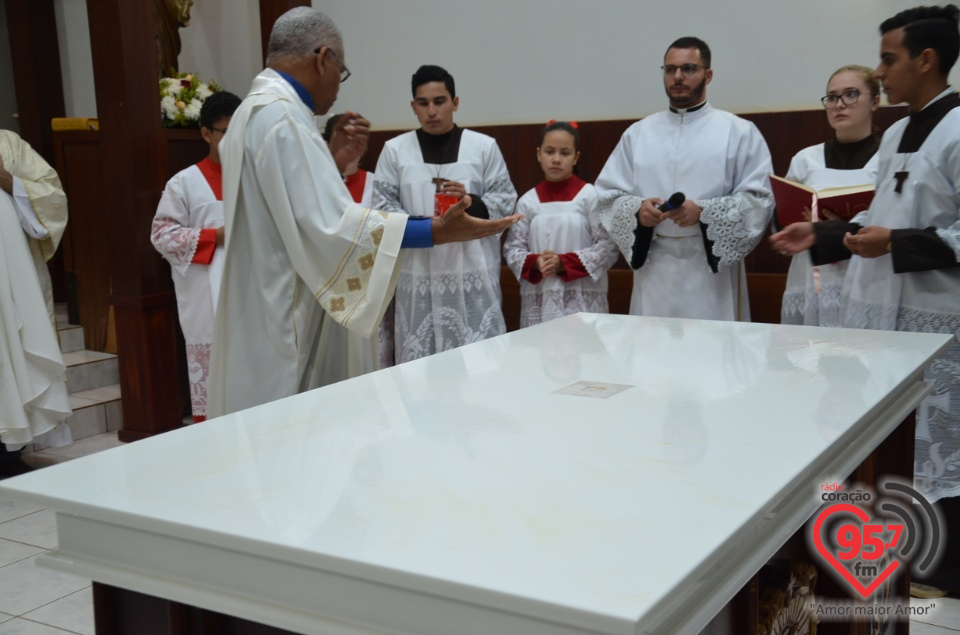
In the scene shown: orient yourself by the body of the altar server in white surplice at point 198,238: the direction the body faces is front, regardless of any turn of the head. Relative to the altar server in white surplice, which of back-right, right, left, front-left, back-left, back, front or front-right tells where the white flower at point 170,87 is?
back-left

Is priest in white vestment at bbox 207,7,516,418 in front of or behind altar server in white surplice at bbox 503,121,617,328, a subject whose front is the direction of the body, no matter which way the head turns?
in front

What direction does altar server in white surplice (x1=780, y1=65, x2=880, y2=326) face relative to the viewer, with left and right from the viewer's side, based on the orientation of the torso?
facing the viewer and to the left of the viewer

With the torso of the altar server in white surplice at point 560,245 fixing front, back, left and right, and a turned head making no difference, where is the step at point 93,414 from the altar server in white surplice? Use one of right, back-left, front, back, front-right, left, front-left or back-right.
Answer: right

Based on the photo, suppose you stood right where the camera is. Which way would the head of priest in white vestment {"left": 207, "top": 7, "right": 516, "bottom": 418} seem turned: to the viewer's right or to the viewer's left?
to the viewer's right

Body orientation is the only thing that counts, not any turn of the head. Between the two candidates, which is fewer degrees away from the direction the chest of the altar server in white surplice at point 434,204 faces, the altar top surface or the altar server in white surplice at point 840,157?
the altar top surface

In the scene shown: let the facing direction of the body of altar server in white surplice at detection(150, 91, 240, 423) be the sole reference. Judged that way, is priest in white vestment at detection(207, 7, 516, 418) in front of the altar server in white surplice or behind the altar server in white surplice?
in front

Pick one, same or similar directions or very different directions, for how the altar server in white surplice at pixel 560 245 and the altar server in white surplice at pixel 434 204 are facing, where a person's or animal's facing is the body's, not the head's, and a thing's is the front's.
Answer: same or similar directions

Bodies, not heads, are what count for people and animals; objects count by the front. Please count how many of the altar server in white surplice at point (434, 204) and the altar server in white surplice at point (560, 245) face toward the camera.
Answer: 2

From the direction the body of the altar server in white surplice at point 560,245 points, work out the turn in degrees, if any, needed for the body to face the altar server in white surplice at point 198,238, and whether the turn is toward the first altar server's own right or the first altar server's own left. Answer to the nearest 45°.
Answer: approximately 90° to the first altar server's own right

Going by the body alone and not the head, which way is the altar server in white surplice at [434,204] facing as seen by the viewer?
toward the camera

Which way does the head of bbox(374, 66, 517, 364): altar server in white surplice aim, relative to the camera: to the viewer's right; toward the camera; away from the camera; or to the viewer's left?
toward the camera

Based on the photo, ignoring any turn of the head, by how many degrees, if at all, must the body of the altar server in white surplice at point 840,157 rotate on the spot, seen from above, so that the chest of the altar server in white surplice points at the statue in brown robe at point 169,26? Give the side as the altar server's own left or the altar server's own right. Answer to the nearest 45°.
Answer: approximately 45° to the altar server's own right

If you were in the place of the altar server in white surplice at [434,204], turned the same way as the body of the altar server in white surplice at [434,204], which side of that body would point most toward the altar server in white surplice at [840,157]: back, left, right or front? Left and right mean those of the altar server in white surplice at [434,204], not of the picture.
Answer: left

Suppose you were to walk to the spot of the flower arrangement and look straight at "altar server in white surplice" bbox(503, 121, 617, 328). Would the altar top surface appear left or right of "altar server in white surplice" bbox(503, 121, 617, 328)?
right

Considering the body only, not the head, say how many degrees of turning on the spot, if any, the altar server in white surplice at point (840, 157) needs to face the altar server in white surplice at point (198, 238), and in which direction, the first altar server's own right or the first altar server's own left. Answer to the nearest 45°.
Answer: approximately 45° to the first altar server's own right

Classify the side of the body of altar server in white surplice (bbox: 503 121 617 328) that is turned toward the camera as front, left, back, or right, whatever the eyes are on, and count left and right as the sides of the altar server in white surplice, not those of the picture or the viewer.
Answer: front

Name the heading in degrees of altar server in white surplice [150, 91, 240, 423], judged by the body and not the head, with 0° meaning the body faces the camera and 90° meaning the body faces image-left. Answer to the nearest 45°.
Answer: approximately 315°

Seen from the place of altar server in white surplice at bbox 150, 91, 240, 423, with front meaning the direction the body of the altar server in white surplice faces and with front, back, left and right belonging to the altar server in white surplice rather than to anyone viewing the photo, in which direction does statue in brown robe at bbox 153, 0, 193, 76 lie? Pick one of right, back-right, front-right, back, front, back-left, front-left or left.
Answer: back-left

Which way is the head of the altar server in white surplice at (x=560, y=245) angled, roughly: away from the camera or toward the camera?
toward the camera
